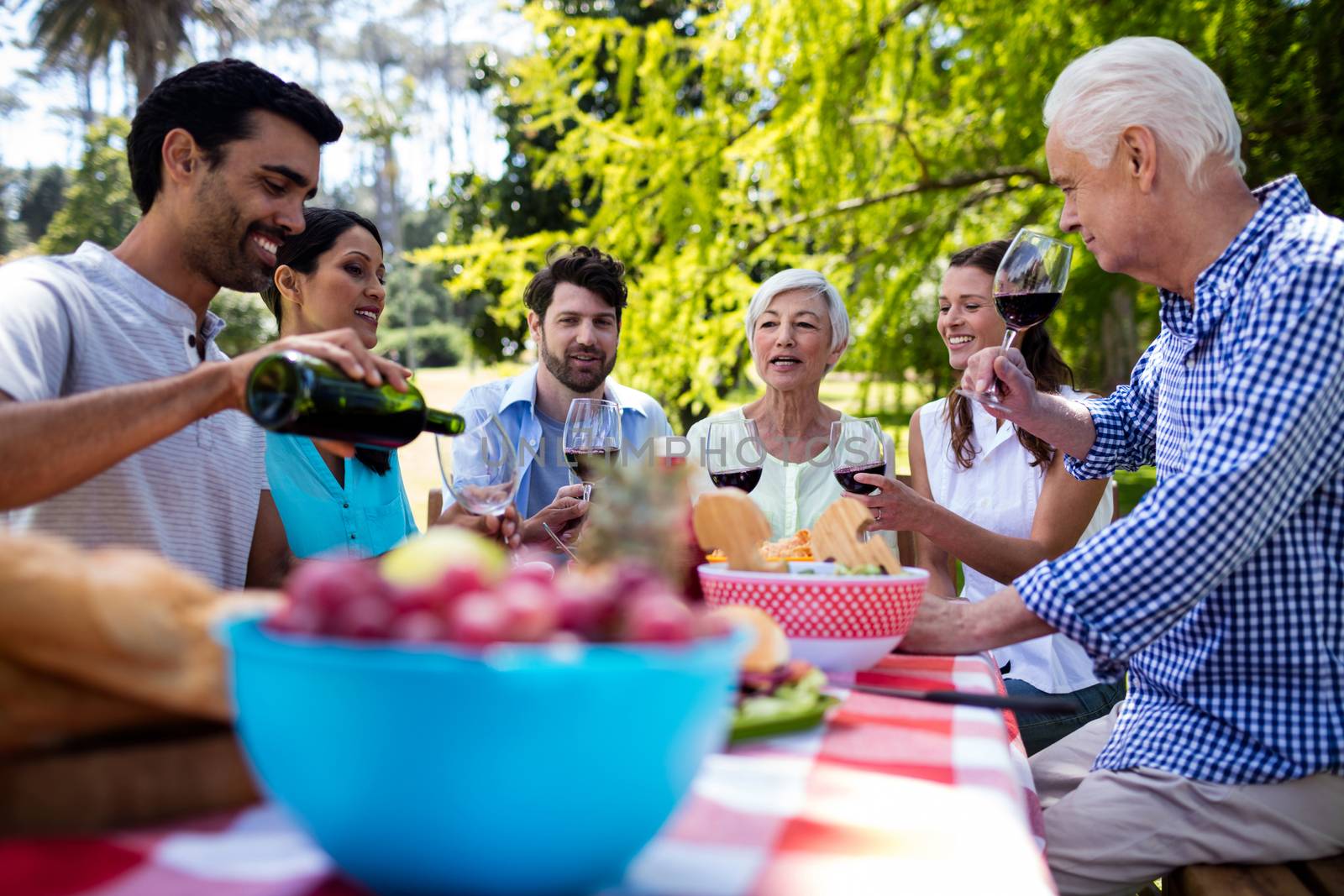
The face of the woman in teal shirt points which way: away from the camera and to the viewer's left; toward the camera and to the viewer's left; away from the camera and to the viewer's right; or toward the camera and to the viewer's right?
toward the camera and to the viewer's right

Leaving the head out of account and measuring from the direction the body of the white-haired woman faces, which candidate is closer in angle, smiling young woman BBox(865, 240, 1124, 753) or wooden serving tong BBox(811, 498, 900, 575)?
the wooden serving tong

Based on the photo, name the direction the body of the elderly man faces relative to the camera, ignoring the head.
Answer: to the viewer's left

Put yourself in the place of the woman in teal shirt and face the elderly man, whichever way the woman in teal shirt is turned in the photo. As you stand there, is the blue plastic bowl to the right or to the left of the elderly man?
right

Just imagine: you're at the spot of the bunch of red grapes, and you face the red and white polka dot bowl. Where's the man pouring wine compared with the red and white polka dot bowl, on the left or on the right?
left

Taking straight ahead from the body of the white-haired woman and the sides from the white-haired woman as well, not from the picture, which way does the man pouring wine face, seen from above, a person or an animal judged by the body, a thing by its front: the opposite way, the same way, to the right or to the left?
to the left

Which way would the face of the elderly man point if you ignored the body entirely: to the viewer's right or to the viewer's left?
to the viewer's left
